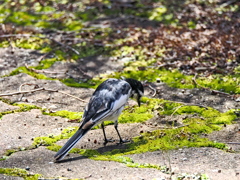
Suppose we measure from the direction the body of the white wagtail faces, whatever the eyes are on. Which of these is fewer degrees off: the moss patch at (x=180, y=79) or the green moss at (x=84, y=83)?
the moss patch

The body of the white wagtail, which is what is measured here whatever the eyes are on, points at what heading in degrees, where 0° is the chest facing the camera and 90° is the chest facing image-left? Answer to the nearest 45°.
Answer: approximately 270°

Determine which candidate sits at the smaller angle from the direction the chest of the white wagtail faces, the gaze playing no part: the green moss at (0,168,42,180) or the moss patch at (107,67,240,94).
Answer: the moss patch

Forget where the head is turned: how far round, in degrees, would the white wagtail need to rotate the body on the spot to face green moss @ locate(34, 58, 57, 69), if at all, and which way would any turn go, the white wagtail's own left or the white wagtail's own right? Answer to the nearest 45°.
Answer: approximately 90° to the white wagtail's own left

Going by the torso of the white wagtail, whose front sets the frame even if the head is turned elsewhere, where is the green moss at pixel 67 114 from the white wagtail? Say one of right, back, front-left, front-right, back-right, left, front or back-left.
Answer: back-left

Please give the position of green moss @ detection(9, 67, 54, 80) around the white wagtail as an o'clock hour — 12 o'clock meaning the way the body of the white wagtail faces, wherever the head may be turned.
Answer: The green moss is roughly at 8 o'clock from the white wagtail.

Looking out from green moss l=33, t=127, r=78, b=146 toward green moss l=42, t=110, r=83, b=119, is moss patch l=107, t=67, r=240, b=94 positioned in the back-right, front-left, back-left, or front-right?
front-right

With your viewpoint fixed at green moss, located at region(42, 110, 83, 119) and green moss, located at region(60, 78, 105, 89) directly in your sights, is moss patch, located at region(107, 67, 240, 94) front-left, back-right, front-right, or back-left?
front-right

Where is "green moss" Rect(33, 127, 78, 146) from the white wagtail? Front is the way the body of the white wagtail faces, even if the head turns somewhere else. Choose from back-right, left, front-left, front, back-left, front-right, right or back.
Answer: back

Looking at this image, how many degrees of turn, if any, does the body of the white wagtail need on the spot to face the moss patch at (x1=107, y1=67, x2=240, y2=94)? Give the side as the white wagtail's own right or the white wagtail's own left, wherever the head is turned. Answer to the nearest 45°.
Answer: approximately 45° to the white wagtail's own left

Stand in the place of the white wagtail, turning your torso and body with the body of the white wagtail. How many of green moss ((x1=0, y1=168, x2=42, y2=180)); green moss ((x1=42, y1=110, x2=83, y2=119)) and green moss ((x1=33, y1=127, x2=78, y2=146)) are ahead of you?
0

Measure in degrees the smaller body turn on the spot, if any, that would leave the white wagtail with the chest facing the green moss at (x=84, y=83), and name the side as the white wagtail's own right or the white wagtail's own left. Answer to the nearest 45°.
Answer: approximately 90° to the white wagtail's own left
